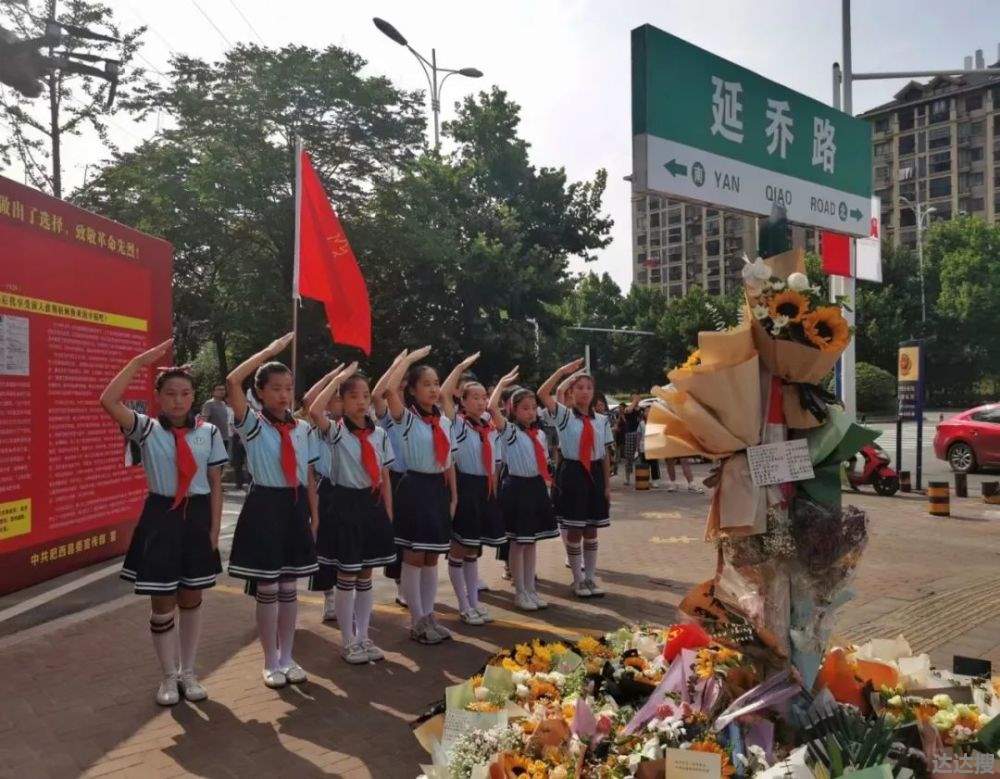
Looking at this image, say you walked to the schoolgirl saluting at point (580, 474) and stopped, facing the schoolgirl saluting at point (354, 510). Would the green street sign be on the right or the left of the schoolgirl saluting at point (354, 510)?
left

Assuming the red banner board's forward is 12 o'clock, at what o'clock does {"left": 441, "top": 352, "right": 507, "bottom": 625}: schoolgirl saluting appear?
The schoolgirl saluting is roughly at 12 o'clock from the red banner board.

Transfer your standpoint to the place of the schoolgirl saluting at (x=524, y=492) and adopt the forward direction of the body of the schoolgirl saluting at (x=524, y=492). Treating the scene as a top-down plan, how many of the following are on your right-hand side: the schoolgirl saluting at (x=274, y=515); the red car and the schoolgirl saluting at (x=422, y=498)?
2

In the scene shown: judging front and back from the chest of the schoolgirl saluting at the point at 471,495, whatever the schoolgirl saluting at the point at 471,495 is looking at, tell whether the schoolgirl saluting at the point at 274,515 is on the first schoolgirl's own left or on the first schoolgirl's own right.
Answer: on the first schoolgirl's own right

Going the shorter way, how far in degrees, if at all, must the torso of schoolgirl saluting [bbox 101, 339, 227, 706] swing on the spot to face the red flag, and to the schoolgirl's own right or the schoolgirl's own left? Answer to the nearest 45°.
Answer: approximately 135° to the schoolgirl's own left

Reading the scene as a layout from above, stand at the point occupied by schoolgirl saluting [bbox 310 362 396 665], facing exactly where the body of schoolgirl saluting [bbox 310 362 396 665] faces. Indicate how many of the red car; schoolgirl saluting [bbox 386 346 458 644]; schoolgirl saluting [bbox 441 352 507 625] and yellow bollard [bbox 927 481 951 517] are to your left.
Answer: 4

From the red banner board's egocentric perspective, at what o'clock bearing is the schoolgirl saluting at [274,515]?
The schoolgirl saluting is roughly at 1 o'clock from the red banner board.

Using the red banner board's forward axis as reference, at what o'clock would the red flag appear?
The red flag is roughly at 12 o'clock from the red banner board.

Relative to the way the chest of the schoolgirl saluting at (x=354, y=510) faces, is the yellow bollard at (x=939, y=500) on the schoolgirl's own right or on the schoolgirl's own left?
on the schoolgirl's own left
